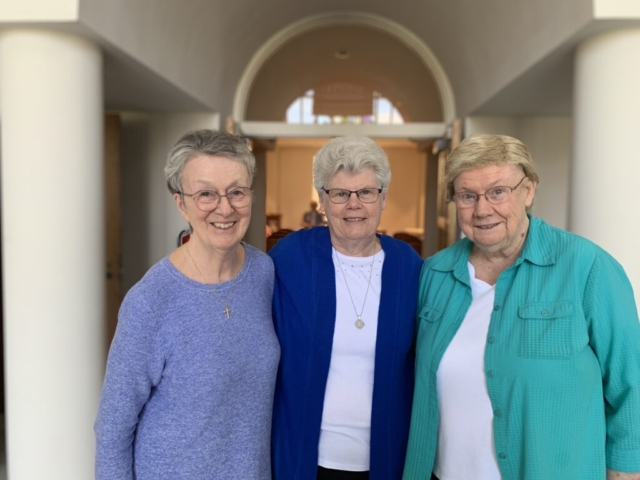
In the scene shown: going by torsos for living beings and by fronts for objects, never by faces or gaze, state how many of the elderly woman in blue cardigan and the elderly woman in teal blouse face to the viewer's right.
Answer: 0

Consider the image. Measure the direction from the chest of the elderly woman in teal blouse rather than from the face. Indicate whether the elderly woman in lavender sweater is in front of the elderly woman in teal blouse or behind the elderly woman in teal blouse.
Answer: in front

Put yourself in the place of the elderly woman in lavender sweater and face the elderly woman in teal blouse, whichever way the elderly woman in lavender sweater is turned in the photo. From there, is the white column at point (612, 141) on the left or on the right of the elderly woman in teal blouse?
left

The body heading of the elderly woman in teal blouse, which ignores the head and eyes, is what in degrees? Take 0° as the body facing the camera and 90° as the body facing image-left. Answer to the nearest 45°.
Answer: approximately 45°

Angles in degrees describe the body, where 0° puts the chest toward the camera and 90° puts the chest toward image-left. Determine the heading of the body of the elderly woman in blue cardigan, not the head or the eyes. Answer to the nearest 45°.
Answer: approximately 0°

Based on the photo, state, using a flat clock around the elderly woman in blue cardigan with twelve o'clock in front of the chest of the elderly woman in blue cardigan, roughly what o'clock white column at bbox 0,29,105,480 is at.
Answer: The white column is roughly at 4 o'clock from the elderly woman in blue cardigan.

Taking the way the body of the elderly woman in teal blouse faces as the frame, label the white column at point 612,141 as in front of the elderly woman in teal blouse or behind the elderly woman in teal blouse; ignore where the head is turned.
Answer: behind
